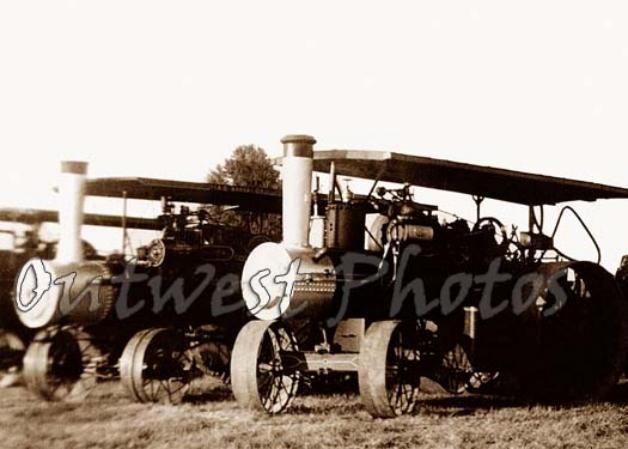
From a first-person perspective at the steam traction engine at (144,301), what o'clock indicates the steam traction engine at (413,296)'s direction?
the steam traction engine at (413,296) is roughly at 8 o'clock from the steam traction engine at (144,301).

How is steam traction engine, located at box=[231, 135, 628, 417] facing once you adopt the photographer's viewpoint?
facing the viewer and to the left of the viewer

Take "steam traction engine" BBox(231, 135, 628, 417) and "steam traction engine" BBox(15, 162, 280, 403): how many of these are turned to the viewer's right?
0
